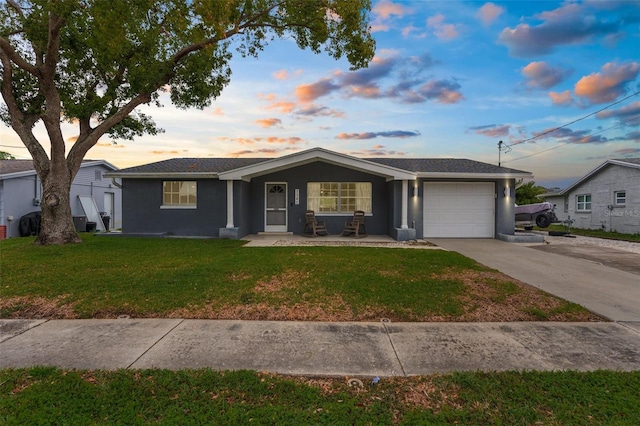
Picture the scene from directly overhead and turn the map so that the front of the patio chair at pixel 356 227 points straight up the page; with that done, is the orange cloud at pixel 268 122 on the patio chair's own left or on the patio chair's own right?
on the patio chair's own right

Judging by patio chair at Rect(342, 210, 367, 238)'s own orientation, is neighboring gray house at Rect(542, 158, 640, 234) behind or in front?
behind

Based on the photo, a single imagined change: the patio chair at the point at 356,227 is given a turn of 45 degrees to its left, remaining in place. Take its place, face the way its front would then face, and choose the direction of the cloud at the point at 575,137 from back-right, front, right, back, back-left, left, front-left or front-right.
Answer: back-left

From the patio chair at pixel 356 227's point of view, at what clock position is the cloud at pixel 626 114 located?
The cloud is roughly at 7 o'clock from the patio chair.

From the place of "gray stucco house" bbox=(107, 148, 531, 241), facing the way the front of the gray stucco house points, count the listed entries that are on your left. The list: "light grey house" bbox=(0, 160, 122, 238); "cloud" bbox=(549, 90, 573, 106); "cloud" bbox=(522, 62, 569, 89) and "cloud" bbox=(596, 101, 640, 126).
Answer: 3

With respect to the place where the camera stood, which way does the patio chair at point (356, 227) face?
facing the viewer and to the left of the viewer

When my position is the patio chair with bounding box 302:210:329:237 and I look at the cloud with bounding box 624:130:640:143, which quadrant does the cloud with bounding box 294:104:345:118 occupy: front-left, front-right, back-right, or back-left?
front-left

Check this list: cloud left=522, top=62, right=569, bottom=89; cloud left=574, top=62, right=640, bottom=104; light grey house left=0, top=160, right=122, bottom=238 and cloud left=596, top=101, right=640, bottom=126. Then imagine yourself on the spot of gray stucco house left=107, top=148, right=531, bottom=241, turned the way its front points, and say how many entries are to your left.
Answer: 3

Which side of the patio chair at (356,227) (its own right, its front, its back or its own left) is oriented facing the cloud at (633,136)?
back

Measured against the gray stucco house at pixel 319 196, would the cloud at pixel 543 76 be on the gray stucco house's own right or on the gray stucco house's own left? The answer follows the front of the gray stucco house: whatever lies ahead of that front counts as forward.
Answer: on the gray stucco house's own left

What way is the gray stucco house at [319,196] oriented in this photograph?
toward the camera

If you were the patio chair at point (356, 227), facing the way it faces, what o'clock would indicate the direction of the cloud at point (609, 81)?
The cloud is roughly at 7 o'clock from the patio chair.
